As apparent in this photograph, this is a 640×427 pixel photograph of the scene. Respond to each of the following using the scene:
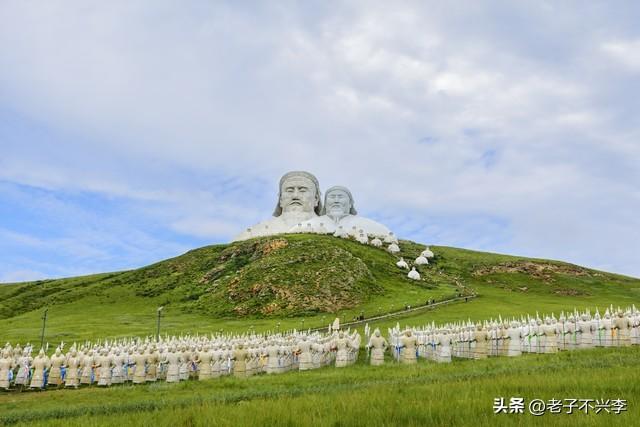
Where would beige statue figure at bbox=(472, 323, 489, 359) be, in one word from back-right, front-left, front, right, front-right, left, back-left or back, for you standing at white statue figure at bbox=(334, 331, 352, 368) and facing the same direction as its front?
left

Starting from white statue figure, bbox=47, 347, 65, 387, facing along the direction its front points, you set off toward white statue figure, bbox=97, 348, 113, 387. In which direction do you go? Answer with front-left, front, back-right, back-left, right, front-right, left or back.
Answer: front-left

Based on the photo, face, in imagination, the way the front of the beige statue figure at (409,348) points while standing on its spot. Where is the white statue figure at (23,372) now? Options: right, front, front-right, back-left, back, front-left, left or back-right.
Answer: right

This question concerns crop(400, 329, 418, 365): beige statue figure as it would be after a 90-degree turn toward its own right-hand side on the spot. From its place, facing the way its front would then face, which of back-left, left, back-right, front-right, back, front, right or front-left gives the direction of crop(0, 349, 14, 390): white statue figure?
front

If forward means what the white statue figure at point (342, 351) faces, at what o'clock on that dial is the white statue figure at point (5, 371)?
the white statue figure at point (5, 371) is roughly at 3 o'clock from the white statue figure at point (342, 351).

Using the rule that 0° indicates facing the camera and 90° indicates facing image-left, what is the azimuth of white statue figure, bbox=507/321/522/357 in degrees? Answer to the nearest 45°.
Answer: approximately 0°

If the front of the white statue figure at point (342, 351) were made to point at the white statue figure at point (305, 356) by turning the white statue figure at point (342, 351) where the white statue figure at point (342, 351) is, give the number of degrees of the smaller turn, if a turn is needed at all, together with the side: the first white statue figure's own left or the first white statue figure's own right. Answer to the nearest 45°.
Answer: approximately 90° to the first white statue figure's own right

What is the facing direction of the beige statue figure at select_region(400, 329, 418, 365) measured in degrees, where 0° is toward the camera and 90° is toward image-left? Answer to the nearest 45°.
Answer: approximately 0°

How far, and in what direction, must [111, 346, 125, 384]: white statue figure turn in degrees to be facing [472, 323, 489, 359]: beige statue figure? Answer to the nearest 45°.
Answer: approximately 45° to its left

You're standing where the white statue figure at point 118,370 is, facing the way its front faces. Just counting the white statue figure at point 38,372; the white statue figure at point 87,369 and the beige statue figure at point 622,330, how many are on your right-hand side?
2

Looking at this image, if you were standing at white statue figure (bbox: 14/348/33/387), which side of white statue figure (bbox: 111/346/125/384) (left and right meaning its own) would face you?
right

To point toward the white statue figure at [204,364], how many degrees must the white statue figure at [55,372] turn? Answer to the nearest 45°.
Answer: approximately 45° to its left

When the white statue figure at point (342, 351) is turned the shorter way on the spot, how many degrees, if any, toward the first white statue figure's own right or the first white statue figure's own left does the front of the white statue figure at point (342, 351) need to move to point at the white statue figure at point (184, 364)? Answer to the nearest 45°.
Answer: approximately 90° to the first white statue figure's own right
